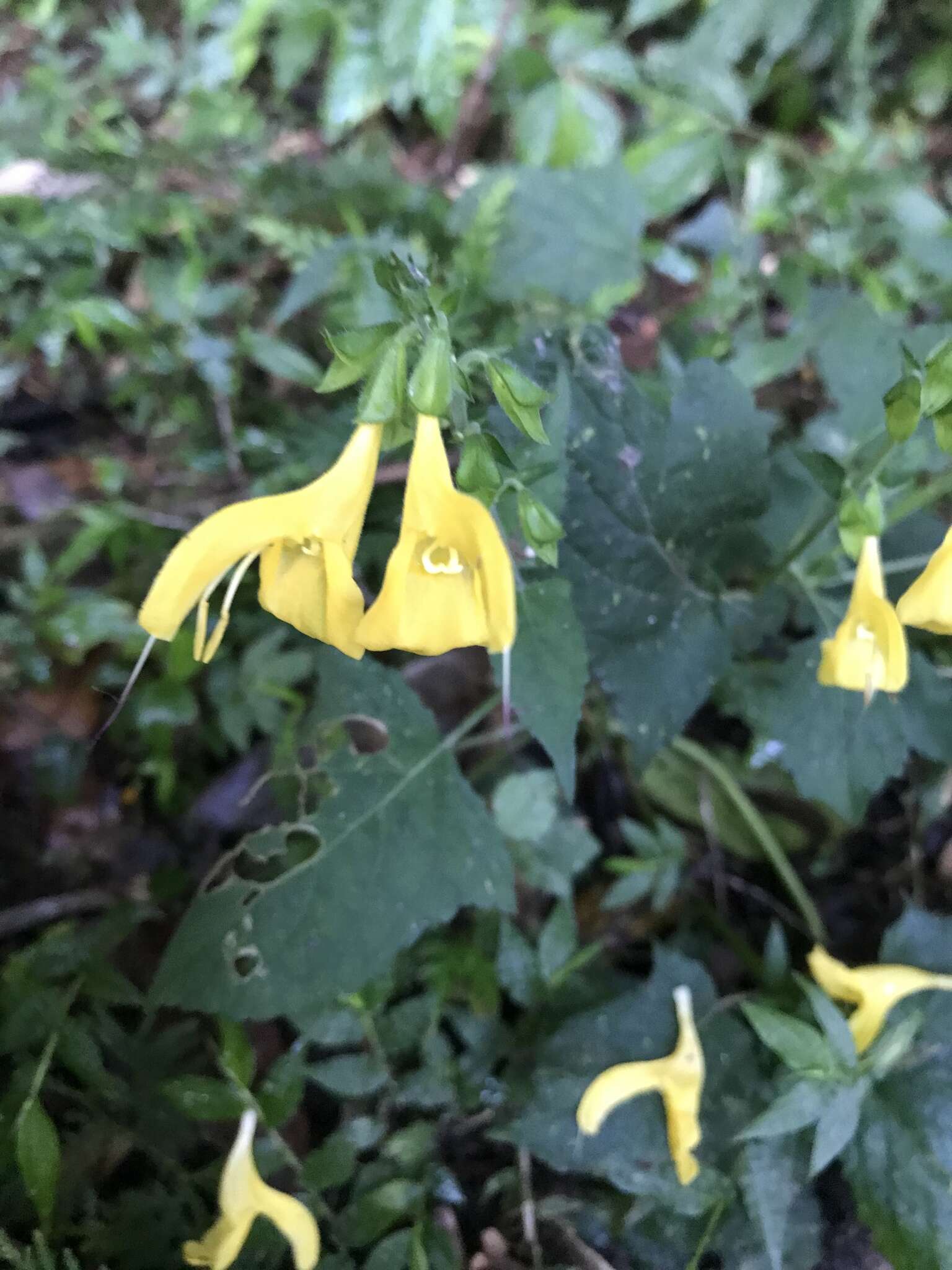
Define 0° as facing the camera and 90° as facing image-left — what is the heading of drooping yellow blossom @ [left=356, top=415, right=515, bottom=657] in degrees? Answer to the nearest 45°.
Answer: approximately 0°

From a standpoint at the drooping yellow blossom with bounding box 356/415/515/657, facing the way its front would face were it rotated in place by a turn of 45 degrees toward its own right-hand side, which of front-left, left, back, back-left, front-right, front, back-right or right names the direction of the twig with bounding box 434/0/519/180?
back-right
